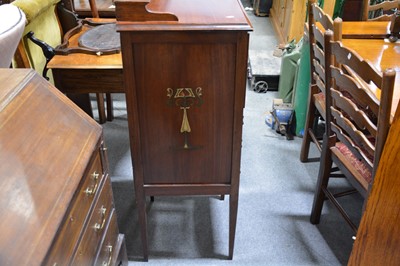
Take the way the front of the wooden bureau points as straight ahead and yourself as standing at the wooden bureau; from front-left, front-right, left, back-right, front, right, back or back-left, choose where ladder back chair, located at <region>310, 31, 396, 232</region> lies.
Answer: front-left

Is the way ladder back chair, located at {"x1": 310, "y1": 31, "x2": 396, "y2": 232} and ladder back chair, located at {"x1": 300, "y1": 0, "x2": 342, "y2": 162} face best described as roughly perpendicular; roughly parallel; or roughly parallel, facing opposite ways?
roughly parallel

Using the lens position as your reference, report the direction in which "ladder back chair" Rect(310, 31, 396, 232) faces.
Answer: facing away from the viewer and to the right of the viewer

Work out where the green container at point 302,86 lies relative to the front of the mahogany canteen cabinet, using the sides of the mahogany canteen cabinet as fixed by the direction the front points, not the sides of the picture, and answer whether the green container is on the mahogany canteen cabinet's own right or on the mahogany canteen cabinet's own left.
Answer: on the mahogany canteen cabinet's own left

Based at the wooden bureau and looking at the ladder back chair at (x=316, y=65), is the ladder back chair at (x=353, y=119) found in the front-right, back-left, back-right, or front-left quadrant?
front-right

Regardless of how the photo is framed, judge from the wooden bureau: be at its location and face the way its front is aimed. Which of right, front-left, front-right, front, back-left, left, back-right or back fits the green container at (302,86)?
left

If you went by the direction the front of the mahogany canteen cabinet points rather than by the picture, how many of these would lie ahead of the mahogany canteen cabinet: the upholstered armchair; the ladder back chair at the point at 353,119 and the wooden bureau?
1

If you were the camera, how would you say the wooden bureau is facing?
facing the viewer and to the right of the viewer

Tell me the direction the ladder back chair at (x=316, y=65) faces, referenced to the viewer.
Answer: facing away from the viewer and to the right of the viewer

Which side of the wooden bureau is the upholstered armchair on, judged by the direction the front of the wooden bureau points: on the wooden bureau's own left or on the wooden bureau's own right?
on the wooden bureau's own left
